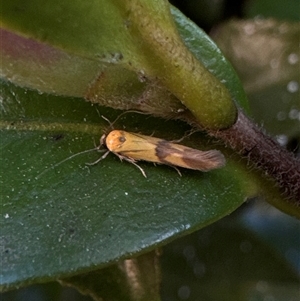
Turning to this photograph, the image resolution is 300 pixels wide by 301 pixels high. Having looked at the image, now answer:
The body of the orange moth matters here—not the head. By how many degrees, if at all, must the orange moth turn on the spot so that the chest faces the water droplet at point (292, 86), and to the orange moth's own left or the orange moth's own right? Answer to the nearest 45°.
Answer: approximately 90° to the orange moth's own right

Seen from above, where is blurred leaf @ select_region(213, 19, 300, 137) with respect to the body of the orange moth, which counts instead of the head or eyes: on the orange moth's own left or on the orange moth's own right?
on the orange moth's own right

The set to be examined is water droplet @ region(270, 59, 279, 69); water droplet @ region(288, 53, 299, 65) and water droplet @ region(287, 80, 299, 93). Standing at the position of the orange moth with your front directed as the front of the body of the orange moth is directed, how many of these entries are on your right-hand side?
3

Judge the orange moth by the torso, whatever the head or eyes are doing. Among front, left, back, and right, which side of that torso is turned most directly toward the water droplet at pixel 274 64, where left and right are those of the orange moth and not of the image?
right

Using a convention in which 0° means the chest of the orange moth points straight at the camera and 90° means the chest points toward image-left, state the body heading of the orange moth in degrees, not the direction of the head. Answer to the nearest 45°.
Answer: approximately 90°
